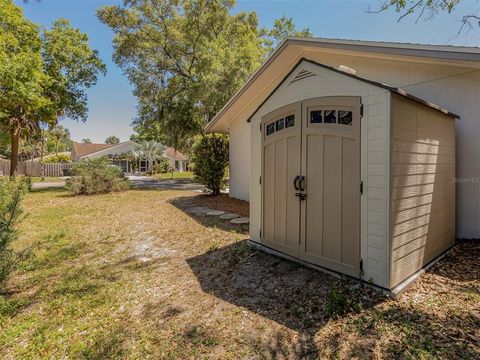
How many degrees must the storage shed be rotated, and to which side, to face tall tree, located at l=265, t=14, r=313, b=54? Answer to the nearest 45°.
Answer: approximately 135° to its right

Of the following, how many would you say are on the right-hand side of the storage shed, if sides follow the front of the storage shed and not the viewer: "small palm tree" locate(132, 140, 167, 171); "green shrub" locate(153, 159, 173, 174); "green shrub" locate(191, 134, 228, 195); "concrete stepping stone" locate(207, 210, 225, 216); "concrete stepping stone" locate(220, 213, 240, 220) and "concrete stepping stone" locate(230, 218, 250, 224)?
6

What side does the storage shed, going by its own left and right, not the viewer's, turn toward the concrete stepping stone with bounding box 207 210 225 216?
right

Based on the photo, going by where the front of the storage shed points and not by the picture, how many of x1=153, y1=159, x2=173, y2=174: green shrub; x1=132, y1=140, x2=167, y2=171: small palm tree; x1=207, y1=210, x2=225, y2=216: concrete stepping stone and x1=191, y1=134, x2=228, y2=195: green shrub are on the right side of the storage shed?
4

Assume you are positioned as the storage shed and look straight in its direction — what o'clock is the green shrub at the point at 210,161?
The green shrub is roughly at 3 o'clock from the storage shed.

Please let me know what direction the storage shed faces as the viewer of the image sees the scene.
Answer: facing the viewer and to the left of the viewer

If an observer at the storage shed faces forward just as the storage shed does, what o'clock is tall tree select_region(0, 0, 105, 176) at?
The tall tree is roughly at 2 o'clock from the storage shed.

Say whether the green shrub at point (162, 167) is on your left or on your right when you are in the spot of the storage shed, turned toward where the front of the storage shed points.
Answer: on your right

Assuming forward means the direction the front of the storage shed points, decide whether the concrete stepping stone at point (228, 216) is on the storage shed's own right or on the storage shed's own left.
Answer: on the storage shed's own right

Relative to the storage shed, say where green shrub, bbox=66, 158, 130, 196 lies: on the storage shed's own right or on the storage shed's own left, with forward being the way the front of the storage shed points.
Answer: on the storage shed's own right

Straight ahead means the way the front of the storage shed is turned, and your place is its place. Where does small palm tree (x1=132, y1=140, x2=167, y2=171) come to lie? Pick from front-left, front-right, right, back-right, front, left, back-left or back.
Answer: right

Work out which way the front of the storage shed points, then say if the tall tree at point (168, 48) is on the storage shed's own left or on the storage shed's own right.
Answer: on the storage shed's own right

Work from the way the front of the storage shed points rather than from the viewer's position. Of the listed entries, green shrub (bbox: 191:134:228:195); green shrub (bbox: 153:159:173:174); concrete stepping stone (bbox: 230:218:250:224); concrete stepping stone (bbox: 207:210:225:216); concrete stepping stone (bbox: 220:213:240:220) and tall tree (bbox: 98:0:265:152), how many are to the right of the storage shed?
6

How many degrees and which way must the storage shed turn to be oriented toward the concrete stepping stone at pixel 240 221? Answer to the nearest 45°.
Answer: approximately 90° to its right
